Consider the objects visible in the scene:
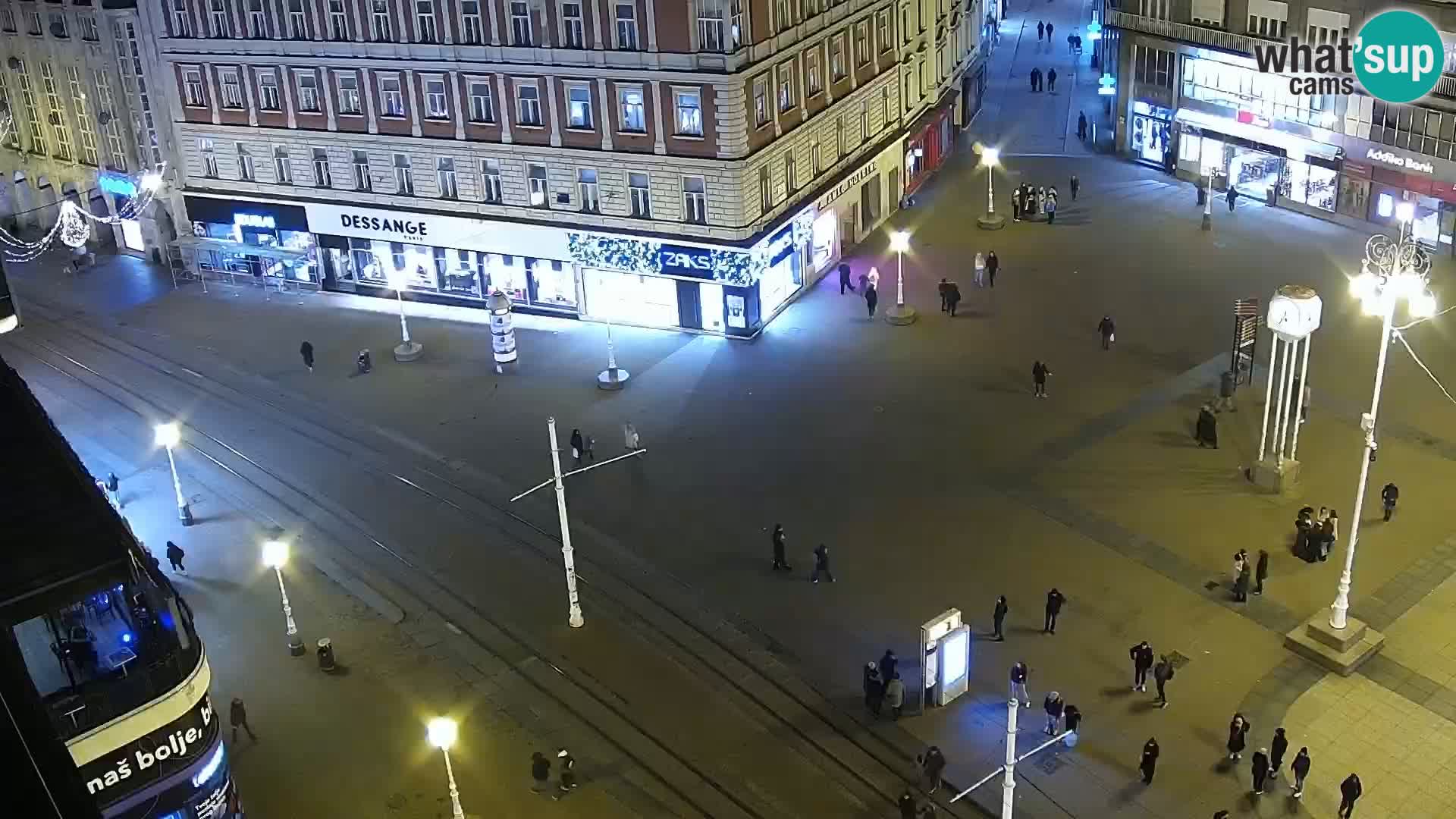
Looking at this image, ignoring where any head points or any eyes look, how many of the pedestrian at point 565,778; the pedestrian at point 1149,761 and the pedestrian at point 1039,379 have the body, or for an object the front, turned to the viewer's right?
0

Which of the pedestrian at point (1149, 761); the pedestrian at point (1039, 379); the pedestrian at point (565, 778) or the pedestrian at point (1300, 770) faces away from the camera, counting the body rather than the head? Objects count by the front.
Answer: the pedestrian at point (1039, 379)

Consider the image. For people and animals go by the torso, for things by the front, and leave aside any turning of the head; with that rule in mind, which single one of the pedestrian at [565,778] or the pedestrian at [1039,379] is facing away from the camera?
the pedestrian at [1039,379]

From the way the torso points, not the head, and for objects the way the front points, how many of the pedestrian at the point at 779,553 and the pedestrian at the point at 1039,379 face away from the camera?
1

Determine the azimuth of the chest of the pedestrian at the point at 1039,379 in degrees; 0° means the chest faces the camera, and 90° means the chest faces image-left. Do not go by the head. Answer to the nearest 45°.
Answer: approximately 180°
